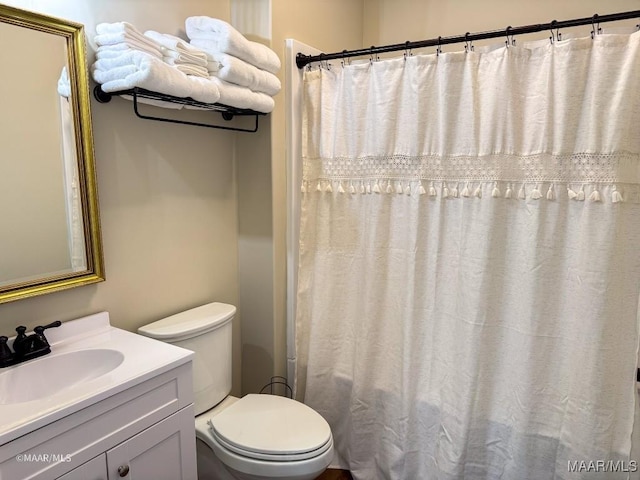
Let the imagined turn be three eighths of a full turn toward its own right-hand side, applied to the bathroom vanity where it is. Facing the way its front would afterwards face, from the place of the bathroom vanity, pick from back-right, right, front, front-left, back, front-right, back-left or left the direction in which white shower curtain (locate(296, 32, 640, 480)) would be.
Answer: back

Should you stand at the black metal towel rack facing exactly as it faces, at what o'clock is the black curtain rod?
The black curtain rod is roughly at 11 o'clock from the black metal towel rack.

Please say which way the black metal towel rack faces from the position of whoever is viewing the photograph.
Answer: facing the viewer and to the right of the viewer
